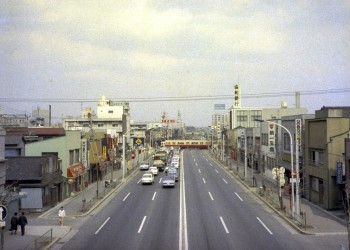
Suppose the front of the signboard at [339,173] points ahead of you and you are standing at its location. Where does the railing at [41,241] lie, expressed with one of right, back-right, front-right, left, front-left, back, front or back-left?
front-right

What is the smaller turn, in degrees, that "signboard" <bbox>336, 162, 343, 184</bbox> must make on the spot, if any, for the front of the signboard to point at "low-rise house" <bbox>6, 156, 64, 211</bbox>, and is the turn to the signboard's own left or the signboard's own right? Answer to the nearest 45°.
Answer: approximately 90° to the signboard's own right

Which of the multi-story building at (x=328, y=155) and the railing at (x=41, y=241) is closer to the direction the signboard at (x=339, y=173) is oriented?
the railing

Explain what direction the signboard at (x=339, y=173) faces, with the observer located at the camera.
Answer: facing the viewer
